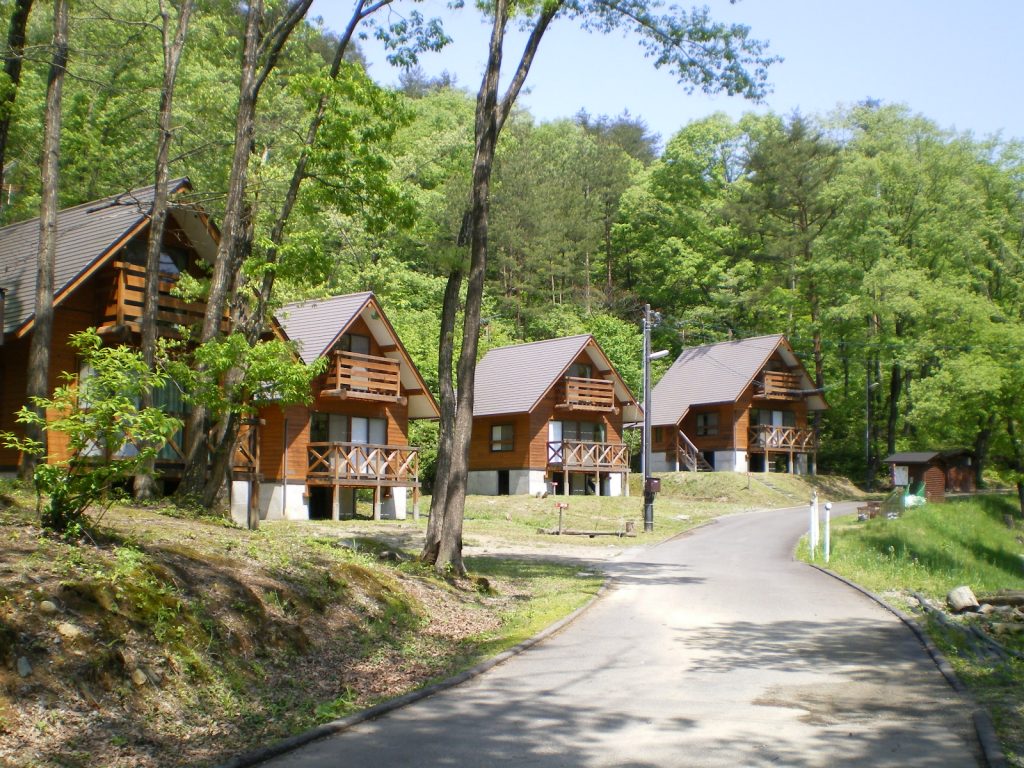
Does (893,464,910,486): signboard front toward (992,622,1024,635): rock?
yes

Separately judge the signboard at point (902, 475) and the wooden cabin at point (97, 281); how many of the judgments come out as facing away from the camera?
0

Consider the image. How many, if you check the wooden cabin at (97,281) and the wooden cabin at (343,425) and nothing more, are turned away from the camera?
0

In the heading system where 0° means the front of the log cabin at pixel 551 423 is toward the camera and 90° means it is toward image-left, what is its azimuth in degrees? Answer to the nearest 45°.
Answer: approximately 315°

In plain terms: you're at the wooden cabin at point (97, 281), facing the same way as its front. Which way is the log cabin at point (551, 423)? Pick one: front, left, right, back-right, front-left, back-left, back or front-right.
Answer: left

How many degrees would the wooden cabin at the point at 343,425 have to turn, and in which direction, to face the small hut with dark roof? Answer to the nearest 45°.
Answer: approximately 45° to its left

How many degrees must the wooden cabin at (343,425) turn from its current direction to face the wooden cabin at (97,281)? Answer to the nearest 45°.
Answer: approximately 90° to its right

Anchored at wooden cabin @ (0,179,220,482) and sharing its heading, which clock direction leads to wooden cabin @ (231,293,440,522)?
wooden cabin @ (231,293,440,522) is roughly at 9 o'clock from wooden cabin @ (0,179,220,482).

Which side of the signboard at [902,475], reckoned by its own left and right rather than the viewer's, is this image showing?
front

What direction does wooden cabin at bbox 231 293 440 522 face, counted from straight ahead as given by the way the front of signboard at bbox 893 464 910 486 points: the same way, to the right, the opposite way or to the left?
to the left

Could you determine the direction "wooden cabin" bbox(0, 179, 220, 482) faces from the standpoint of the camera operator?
facing the viewer and to the right of the viewer

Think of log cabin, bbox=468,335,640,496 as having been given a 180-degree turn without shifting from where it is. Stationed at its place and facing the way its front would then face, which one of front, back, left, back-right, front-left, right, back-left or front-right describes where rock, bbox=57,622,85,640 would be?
back-left
